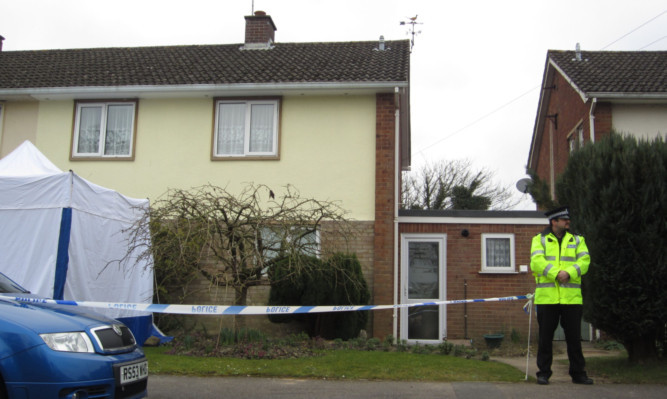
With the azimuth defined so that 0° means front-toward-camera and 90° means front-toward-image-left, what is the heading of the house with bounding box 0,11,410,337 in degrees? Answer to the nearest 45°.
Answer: approximately 0°

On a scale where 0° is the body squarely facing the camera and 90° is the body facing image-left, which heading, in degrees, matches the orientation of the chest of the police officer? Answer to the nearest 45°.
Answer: approximately 0°

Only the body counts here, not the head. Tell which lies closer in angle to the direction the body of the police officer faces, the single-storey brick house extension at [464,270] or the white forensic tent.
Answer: the white forensic tent

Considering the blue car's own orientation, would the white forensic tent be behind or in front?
behind

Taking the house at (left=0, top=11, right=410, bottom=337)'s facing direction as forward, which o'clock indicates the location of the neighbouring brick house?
The neighbouring brick house is roughly at 9 o'clock from the house.

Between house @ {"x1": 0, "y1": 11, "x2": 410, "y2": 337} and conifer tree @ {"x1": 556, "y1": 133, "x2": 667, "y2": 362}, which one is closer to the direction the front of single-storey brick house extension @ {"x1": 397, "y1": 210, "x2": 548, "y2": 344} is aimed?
the conifer tree

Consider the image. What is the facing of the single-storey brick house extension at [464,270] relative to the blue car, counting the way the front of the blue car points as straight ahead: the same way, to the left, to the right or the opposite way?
to the right
